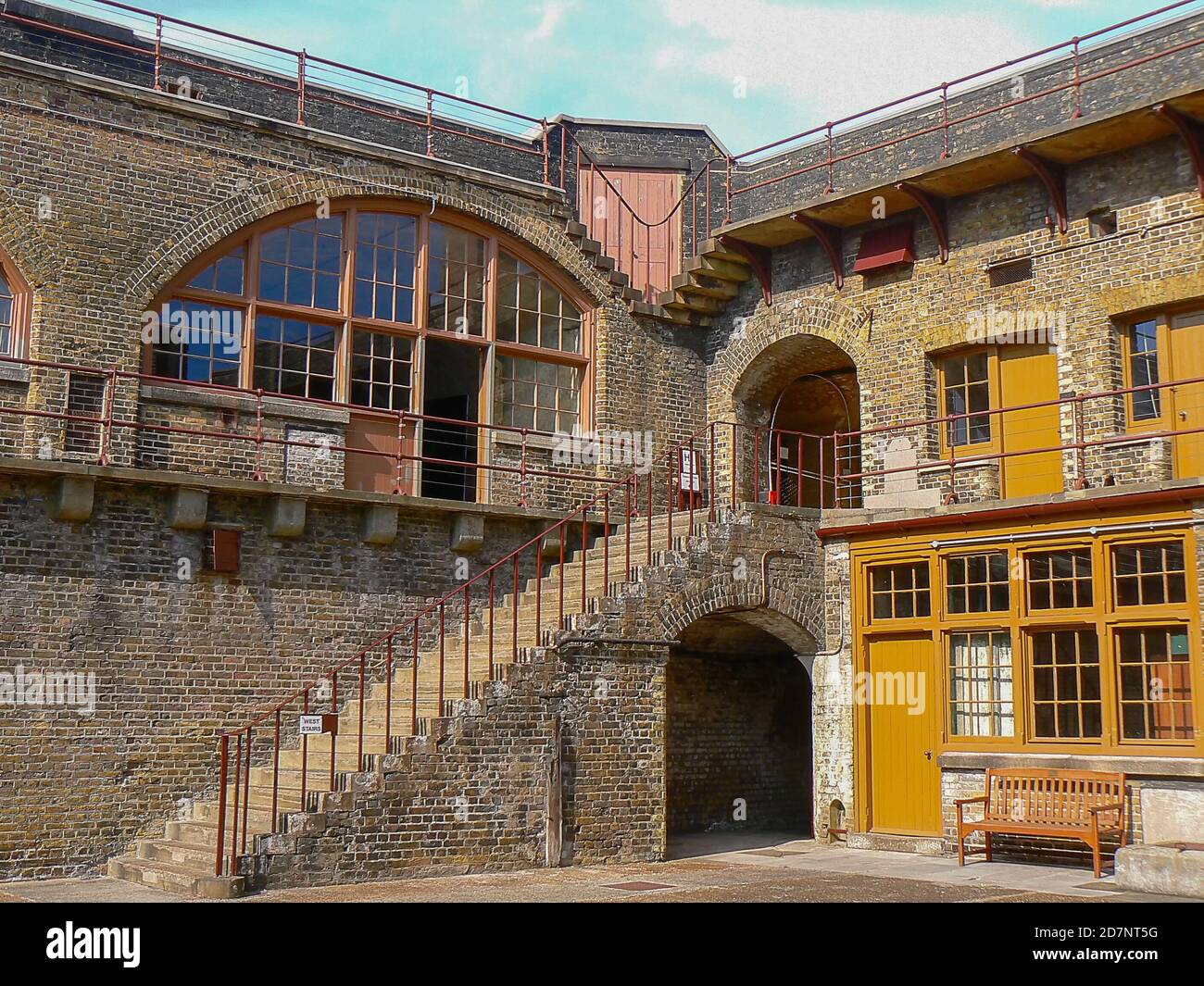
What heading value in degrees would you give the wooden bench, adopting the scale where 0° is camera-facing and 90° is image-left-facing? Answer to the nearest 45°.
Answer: approximately 45°
